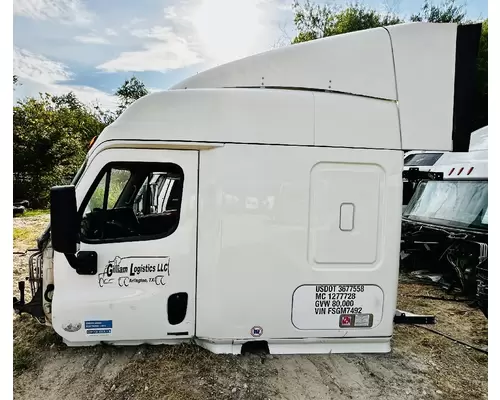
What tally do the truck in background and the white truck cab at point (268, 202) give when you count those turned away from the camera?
0

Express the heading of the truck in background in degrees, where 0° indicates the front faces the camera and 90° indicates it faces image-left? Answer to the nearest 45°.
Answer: approximately 45°

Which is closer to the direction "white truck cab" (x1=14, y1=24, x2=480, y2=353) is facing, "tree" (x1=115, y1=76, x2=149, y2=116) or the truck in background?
the tree

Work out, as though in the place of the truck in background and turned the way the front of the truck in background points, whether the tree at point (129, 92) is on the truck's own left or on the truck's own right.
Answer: on the truck's own right

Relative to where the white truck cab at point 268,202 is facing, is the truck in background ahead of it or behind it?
behind

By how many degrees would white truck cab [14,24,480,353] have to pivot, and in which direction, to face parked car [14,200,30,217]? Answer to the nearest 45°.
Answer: approximately 45° to its right

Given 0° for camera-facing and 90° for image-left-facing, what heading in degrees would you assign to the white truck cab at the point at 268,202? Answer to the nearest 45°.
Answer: approximately 90°

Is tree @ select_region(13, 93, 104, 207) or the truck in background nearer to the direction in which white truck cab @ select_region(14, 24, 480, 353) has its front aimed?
the tree

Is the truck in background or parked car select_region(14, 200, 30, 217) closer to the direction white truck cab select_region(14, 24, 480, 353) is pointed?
the parked car

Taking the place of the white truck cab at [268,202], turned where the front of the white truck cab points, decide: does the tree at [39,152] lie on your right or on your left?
on your right
